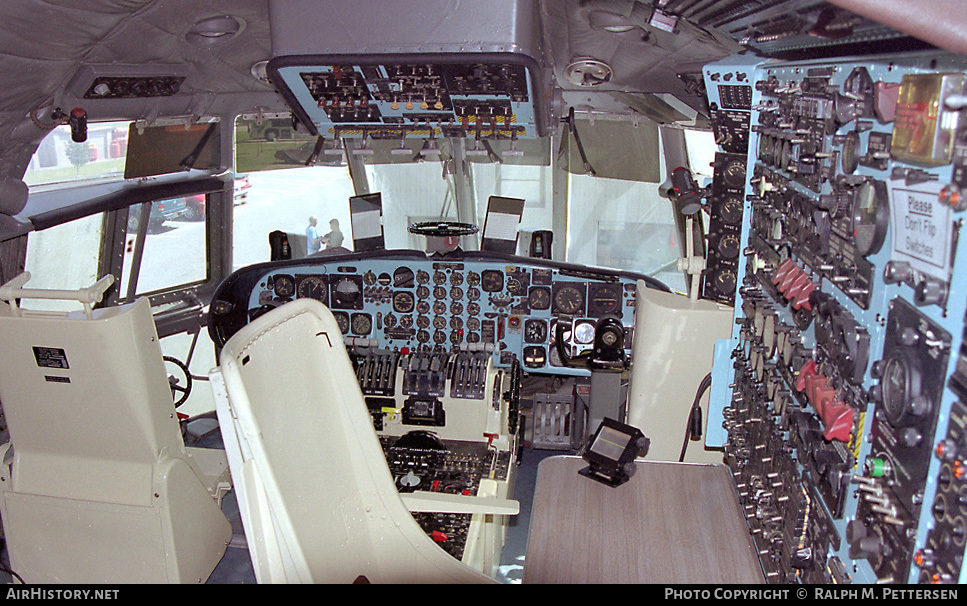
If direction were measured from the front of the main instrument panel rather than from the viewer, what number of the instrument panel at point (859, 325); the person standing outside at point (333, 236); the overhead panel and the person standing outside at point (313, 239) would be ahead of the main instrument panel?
2

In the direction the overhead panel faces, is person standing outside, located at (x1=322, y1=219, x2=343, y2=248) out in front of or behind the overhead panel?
behind

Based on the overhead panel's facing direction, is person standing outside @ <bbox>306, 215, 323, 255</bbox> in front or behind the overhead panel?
behind

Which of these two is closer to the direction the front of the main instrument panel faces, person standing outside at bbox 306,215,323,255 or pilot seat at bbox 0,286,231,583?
the pilot seat

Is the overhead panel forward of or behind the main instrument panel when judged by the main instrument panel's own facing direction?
forward

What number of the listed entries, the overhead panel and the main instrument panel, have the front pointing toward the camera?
2

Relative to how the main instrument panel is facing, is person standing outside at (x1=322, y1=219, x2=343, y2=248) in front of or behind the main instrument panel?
behind

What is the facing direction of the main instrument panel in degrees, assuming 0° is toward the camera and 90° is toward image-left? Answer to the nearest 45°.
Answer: approximately 0°

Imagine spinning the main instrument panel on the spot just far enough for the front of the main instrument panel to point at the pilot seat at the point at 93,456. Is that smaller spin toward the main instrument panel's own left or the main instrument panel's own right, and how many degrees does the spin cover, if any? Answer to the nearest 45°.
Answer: approximately 45° to the main instrument panel's own right

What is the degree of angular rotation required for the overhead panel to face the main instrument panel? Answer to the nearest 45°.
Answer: approximately 180°
